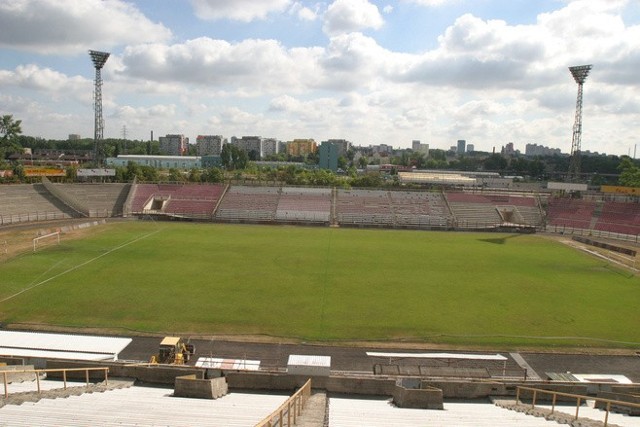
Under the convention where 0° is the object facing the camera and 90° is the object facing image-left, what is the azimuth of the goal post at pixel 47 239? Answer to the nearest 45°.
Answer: approximately 315°
